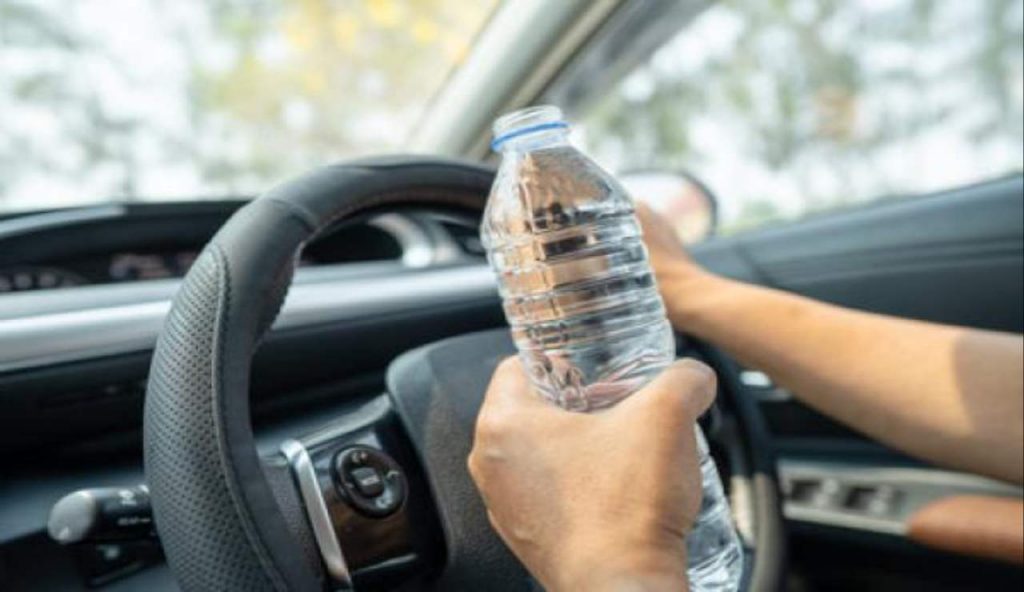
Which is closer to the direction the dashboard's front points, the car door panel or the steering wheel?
the steering wheel

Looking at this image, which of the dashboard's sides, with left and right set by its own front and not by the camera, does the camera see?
front

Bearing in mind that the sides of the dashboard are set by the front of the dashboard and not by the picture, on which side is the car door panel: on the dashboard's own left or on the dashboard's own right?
on the dashboard's own left

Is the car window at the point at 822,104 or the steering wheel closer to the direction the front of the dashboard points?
the steering wheel

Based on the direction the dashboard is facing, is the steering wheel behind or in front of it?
in front

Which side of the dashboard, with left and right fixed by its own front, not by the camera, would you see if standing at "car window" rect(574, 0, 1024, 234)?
left

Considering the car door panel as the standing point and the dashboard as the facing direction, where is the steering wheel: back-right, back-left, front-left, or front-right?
front-left
